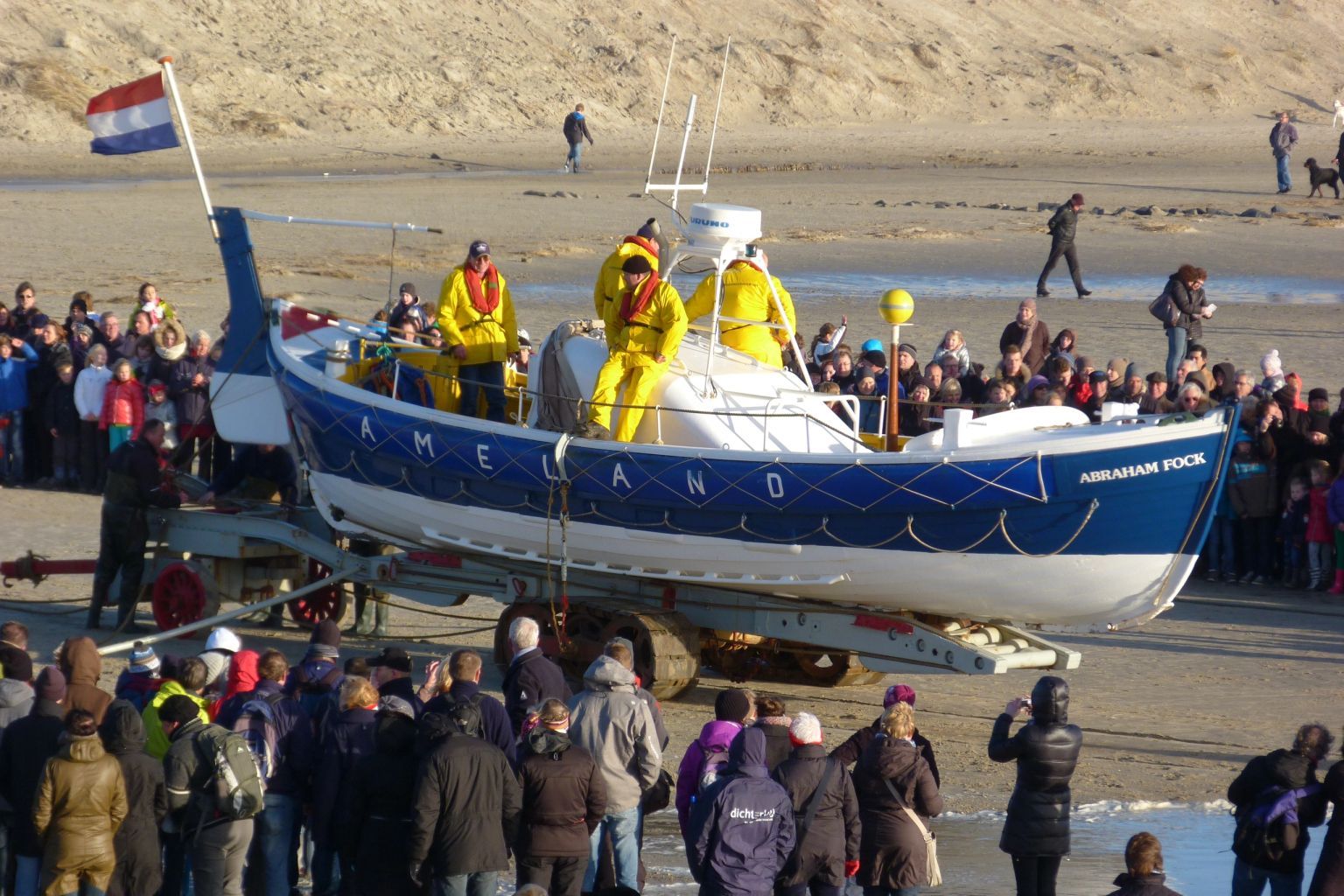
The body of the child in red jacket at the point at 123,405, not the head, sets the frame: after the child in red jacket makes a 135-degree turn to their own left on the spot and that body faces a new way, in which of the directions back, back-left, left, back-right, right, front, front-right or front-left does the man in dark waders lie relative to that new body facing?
back-right

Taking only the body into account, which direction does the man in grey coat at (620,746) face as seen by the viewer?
away from the camera

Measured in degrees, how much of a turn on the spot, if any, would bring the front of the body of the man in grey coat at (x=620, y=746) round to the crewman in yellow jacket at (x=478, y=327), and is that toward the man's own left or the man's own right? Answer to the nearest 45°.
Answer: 0° — they already face them

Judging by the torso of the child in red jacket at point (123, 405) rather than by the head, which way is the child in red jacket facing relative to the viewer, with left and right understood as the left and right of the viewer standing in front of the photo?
facing the viewer

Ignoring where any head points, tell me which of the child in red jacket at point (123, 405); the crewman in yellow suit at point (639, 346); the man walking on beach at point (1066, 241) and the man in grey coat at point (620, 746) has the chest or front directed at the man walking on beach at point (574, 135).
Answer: the man in grey coat

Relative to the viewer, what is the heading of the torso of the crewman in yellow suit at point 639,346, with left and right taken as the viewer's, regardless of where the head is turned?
facing the viewer and to the left of the viewer

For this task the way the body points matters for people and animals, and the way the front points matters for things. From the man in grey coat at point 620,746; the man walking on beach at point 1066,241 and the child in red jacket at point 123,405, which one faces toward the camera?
the child in red jacket

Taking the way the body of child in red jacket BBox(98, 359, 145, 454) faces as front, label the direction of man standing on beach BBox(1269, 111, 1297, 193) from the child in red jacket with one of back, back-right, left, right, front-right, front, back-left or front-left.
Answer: back-left

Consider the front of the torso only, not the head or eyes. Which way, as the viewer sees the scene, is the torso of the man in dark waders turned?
to the viewer's right

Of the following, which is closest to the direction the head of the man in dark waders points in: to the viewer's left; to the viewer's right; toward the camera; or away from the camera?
to the viewer's right

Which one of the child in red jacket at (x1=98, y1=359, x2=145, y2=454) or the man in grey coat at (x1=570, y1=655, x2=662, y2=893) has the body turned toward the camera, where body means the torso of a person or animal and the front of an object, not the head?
the child in red jacket

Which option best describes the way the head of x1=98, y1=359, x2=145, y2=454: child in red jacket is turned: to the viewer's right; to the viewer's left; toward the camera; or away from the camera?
toward the camera

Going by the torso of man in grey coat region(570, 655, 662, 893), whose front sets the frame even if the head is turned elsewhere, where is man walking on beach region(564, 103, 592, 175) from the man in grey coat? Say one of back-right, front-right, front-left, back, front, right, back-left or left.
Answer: front

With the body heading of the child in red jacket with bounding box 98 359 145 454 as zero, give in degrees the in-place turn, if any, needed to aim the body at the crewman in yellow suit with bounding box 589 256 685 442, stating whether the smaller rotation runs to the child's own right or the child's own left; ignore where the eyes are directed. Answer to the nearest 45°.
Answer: approximately 45° to the child's own left

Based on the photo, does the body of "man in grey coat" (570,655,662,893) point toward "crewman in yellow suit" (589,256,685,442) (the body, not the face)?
yes

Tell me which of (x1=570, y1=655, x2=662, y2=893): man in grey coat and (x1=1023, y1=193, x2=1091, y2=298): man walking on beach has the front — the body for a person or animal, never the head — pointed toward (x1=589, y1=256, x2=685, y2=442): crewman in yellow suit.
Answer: the man in grey coat

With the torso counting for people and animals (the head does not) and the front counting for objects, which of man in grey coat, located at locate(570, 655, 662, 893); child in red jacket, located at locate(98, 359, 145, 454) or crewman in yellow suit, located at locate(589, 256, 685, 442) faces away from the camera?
the man in grey coat

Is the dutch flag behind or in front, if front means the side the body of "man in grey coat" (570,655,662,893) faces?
in front
